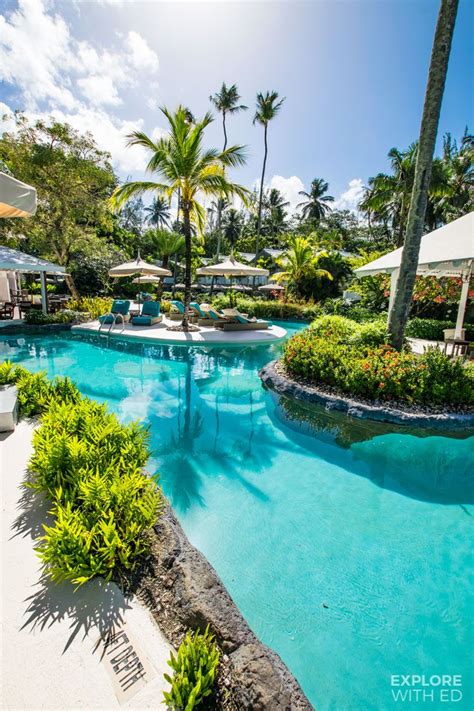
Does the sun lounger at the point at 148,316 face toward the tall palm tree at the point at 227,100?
no

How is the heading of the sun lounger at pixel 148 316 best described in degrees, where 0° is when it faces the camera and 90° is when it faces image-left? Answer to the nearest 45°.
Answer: approximately 45°

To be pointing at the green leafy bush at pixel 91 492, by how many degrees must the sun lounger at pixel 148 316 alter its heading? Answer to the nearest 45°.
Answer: approximately 45° to its left

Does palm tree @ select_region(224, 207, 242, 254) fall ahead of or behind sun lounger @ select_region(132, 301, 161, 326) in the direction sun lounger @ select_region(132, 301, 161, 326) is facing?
behind

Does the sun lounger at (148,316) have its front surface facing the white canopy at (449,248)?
no

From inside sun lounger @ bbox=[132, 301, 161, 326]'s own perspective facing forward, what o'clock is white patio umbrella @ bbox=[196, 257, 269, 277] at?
The white patio umbrella is roughly at 8 o'clock from the sun lounger.

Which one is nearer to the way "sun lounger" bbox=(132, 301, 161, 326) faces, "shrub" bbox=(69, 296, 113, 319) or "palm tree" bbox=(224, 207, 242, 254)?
the shrub

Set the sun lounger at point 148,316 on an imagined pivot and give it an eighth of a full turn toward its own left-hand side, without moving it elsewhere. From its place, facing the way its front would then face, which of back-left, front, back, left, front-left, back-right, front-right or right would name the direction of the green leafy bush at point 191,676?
front

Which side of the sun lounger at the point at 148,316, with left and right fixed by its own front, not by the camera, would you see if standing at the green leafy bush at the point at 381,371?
left

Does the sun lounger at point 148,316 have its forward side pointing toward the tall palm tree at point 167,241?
no

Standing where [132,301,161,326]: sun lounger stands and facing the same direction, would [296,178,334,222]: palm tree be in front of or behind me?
behind

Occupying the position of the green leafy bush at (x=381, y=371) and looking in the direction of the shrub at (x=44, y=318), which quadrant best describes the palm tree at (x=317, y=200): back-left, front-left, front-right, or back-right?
front-right

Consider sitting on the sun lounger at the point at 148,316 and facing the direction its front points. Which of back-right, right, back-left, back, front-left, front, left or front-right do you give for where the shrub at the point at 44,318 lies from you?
front-right
